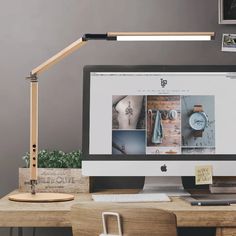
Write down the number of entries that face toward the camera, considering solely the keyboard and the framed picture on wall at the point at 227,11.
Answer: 2

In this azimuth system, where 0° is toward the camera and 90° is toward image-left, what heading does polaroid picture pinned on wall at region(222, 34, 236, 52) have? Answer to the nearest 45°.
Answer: approximately 0°

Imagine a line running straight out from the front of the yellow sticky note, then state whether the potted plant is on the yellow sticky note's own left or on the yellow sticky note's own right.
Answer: on the yellow sticky note's own right

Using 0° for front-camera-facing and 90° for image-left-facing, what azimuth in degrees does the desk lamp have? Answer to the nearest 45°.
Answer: approximately 270°

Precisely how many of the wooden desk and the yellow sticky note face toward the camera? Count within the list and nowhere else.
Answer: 2

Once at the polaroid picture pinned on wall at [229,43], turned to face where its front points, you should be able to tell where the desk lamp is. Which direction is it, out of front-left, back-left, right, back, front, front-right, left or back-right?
front-right
